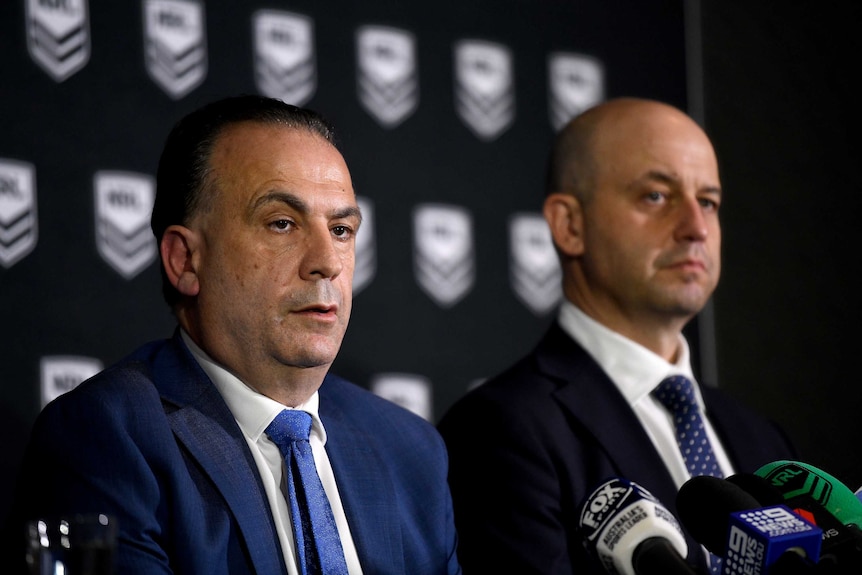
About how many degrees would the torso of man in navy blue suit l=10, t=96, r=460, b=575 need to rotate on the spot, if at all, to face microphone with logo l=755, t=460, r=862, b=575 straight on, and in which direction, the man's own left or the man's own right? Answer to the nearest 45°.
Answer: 0° — they already face it

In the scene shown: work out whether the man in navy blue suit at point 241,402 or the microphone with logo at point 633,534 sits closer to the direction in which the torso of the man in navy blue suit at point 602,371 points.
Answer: the microphone with logo

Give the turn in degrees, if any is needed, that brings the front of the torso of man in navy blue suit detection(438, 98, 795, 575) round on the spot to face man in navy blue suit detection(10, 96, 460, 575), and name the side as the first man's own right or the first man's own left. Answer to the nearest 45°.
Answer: approximately 90° to the first man's own right

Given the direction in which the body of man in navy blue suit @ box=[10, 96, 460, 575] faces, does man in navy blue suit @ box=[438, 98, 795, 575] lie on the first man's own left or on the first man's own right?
on the first man's own left

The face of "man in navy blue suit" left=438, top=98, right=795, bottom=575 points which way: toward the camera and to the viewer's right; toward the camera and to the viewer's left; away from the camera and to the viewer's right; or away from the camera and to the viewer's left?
toward the camera and to the viewer's right

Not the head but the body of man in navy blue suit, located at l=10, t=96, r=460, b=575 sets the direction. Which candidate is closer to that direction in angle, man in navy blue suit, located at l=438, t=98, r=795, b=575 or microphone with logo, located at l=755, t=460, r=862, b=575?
the microphone with logo

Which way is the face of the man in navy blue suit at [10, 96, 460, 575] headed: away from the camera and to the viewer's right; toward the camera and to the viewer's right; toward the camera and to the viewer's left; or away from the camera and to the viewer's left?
toward the camera and to the viewer's right

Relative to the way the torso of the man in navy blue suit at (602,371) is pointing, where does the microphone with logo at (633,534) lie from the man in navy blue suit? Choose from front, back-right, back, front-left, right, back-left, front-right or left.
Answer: front-right

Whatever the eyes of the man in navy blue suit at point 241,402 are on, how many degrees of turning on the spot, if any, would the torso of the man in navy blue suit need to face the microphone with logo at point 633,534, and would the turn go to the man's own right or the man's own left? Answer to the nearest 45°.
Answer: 0° — they already face it

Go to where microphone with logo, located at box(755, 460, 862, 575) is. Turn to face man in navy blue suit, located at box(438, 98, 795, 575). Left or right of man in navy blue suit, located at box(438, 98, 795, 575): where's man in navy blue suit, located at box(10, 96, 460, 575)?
left

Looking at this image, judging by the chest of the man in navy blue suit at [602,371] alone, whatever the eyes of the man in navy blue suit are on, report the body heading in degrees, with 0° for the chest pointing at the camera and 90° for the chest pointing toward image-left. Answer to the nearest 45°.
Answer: approximately 315°
